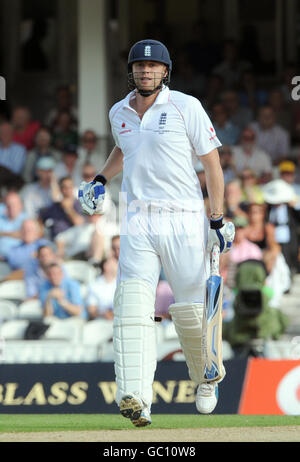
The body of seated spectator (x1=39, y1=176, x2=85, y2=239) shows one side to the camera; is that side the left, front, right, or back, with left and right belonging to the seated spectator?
front

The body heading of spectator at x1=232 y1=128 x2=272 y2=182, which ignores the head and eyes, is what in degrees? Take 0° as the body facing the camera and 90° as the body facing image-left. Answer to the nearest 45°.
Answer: approximately 0°

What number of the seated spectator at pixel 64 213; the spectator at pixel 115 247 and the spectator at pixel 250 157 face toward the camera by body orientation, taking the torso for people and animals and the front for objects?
3

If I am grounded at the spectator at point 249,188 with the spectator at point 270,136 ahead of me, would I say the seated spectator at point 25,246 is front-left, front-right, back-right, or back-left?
back-left

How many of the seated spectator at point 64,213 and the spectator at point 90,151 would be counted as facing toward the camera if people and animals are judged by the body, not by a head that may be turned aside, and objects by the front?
2

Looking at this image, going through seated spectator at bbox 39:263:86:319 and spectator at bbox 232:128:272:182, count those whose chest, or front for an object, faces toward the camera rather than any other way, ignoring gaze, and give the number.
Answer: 2

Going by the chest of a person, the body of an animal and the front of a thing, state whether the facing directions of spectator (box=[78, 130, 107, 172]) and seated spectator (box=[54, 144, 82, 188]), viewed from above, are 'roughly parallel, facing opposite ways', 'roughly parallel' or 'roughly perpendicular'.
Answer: roughly parallel

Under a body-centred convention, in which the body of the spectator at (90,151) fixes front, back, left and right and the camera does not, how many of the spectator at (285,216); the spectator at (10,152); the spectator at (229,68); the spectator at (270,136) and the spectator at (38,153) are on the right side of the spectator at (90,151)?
2

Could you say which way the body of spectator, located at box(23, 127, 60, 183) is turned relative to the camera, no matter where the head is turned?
toward the camera

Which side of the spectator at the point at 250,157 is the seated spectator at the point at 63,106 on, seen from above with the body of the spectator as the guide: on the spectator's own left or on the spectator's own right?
on the spectator's own right

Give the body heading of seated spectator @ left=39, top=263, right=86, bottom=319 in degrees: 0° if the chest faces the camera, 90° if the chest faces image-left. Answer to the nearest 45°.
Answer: approximately 0°

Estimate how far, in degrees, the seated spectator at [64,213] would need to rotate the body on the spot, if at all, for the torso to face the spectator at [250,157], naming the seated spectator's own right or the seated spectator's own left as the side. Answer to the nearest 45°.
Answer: approximately 90° to the seated spectator's own left
